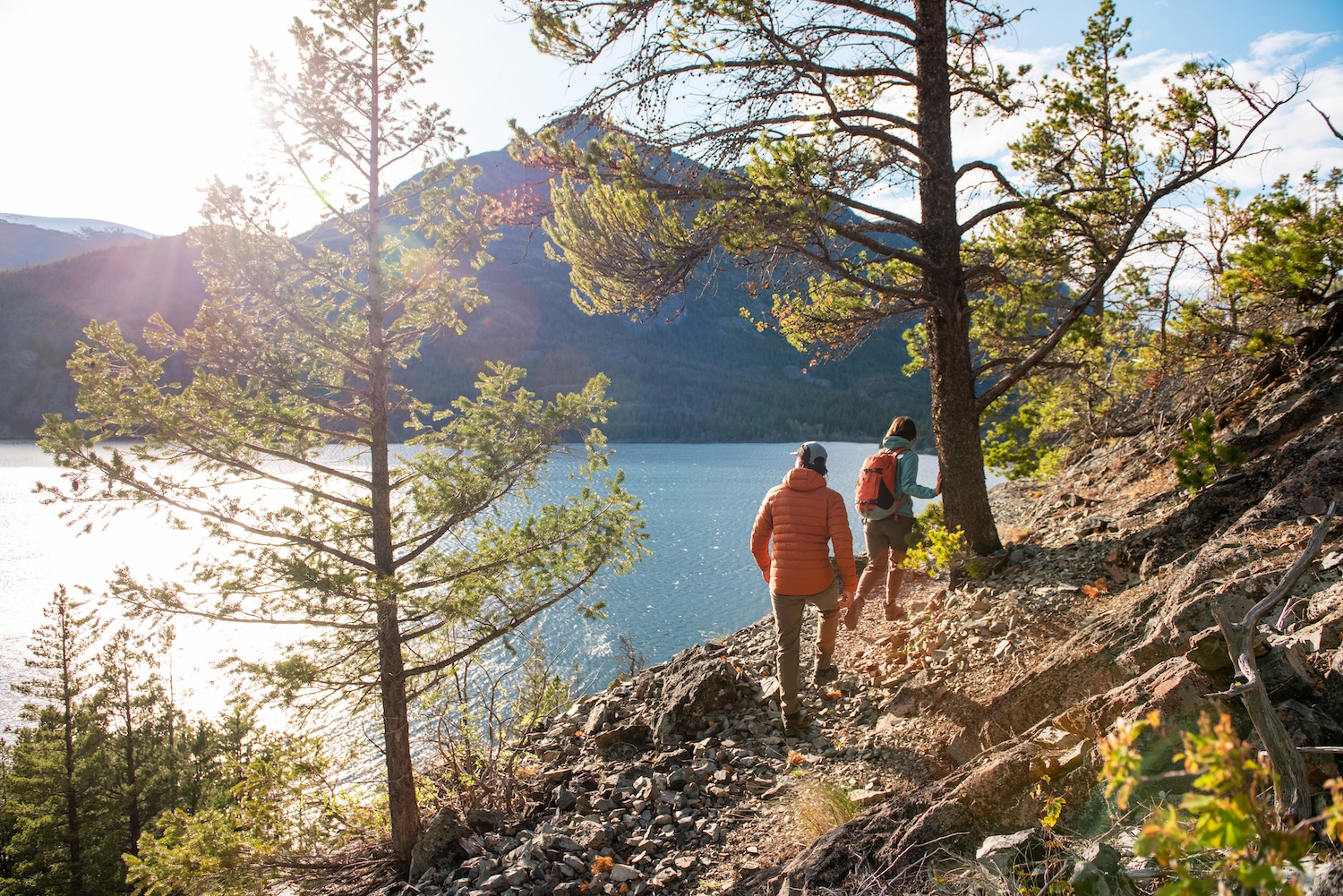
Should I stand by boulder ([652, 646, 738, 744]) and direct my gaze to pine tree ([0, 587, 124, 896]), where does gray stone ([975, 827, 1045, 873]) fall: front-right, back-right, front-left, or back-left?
back-left

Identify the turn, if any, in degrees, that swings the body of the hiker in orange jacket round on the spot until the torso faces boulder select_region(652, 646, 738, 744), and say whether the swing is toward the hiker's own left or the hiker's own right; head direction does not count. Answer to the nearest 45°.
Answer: approximately 45° to the hiker's own left

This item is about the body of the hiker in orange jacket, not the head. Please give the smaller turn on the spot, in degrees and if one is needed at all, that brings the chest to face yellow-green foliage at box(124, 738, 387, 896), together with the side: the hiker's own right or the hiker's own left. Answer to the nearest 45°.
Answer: approximately 90° to the hiker's own left

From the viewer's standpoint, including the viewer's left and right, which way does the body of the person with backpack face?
facing away from the viewer and to the right of the viewer

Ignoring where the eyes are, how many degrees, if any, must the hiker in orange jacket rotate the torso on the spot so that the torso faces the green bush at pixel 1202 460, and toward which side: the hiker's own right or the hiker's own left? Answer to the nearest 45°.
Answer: approximately 90° to the hiker's own right

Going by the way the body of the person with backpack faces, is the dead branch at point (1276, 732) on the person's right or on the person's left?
on the person's right

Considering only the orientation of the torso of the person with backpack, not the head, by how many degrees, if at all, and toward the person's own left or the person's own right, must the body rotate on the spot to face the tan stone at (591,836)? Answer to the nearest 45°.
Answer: approximately 180°

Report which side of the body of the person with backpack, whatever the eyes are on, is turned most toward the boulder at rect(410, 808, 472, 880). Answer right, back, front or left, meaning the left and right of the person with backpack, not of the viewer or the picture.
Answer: back

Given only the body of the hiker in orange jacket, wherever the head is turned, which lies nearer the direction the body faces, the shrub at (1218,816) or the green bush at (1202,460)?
the green bush

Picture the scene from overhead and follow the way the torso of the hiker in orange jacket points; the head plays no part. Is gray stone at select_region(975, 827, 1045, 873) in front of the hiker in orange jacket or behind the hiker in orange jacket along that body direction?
behind

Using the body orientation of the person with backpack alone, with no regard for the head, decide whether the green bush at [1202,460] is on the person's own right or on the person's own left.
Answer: on the person's own right

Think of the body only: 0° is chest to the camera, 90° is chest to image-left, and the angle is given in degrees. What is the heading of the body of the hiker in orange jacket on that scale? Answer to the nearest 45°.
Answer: approximately 180°

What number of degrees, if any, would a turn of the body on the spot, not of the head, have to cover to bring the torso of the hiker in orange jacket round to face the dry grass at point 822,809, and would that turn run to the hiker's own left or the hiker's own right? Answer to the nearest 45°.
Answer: approximately 180°
